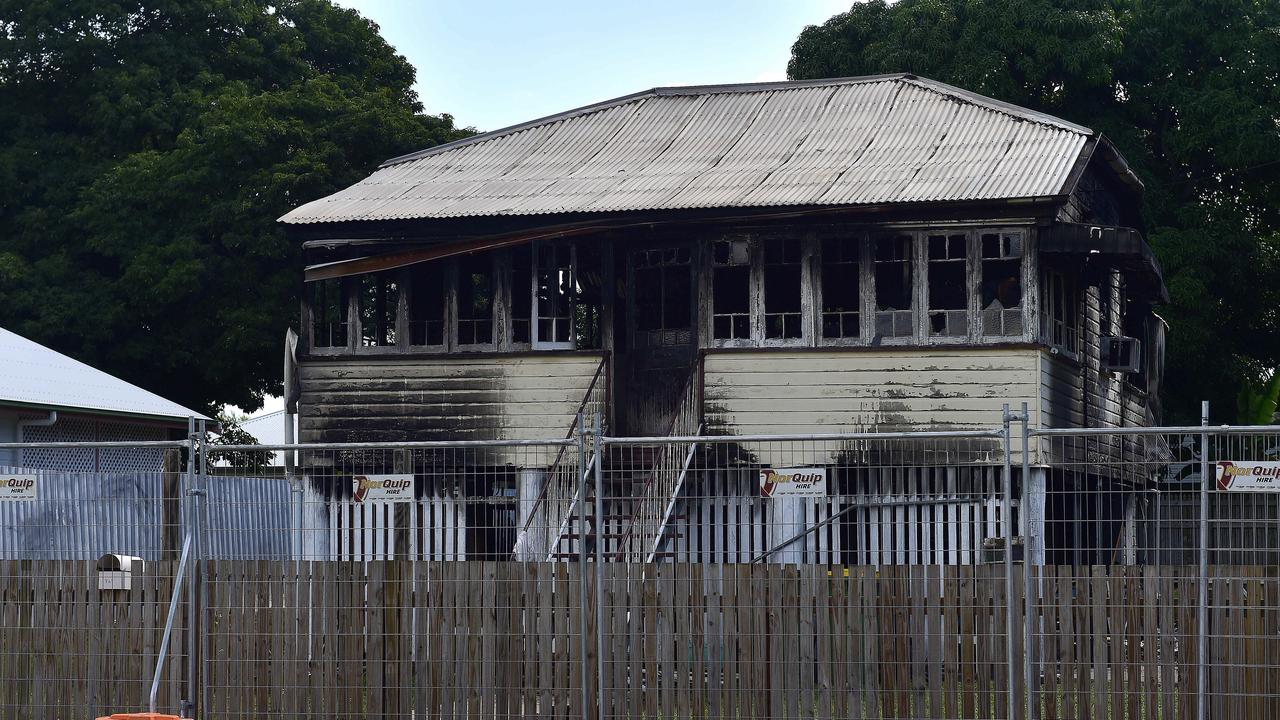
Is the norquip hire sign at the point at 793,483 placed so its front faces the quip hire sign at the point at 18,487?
no

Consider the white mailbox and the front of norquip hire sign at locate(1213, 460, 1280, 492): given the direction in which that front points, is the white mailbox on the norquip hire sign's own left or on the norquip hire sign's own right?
on the norquip hire sign's own right

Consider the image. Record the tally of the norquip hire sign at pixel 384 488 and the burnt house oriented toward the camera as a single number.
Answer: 2

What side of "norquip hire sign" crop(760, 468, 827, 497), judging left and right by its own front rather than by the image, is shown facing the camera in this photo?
front

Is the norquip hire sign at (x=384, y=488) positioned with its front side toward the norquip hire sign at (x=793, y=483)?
no

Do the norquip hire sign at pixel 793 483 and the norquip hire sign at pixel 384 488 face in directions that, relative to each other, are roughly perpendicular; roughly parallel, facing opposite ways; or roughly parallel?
roughly parallel

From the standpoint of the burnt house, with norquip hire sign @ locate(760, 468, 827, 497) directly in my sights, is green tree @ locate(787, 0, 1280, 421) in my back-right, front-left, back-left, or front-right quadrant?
back-left

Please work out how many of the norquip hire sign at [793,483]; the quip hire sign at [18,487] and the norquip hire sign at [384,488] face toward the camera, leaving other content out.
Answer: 3

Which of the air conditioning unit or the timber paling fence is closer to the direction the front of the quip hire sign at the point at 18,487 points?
the timber paling fence

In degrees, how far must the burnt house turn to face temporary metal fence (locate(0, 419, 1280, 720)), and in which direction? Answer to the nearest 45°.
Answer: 0° — it already faces it

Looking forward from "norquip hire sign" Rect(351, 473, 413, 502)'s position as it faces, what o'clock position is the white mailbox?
The white mailbox is roughly at 4 o'clock from the norquip hire sign.

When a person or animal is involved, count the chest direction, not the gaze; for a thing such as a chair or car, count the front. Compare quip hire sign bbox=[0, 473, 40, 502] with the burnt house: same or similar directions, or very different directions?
same or similar directions

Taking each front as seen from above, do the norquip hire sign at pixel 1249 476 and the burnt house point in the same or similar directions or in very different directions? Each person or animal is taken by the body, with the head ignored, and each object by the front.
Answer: same or similar directions

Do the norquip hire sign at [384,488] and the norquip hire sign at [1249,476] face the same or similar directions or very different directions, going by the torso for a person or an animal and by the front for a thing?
same or similar directions

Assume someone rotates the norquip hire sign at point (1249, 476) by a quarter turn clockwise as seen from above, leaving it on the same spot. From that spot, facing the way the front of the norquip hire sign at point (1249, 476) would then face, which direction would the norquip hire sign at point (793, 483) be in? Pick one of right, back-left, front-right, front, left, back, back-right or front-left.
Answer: front

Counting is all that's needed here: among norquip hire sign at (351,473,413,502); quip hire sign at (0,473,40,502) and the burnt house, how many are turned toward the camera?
3

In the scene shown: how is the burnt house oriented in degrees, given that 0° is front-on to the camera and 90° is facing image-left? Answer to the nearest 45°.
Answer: approximately 0°

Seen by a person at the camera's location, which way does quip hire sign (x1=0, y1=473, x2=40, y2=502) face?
facing the viewer
